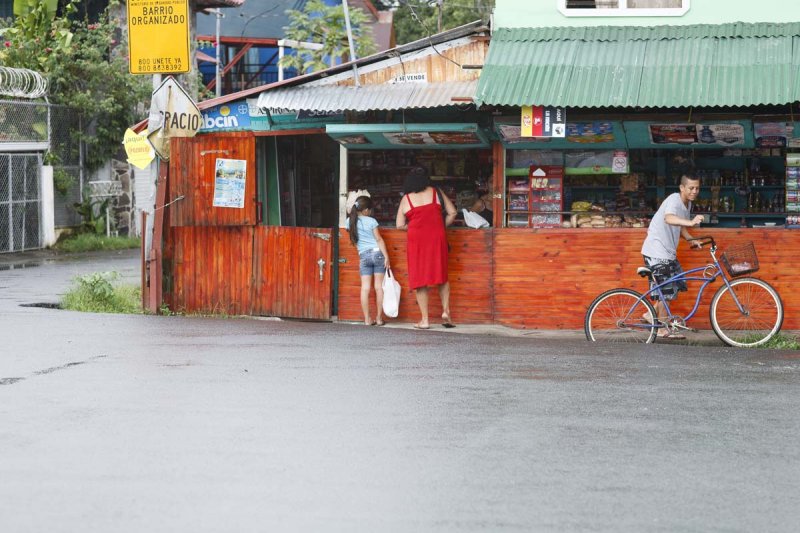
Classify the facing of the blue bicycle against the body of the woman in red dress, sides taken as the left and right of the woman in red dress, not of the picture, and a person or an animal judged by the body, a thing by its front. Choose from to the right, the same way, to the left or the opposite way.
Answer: to the right

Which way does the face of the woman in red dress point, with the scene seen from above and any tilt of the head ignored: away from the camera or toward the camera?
away from the camera

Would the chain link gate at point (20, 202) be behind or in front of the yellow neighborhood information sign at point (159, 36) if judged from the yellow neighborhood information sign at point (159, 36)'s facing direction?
behind

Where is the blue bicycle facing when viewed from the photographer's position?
facing to the right of the viewer

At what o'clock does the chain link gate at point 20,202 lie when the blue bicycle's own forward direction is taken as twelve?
The chain link gate is roughly at 7 o'clock from the blue bicycle.

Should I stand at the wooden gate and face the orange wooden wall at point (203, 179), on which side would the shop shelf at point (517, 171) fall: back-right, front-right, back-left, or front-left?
back-right

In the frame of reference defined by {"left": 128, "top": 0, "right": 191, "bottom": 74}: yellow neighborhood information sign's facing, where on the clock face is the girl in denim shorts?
The girl in denim shorts is roughly at 10 o'clock from the yellow neighborhood information sign.

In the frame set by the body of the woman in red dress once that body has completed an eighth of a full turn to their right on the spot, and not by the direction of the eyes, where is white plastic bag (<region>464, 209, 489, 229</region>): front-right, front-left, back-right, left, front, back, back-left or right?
front

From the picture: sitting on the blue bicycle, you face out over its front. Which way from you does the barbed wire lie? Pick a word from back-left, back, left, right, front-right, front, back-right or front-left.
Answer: back-left

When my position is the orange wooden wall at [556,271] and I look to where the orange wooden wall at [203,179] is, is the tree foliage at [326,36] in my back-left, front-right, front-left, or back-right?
front-right

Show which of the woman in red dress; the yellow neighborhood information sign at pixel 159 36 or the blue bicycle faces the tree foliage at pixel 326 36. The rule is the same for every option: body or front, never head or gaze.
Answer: the woman in red dress

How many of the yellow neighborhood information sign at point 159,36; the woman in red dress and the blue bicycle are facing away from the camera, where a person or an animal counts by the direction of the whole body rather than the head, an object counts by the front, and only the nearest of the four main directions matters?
1

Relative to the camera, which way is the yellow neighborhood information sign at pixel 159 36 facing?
toward the camera

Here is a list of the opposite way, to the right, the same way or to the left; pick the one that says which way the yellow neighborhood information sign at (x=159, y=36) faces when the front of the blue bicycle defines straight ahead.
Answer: to the right

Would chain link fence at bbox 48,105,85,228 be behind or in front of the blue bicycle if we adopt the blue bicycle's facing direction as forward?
behind

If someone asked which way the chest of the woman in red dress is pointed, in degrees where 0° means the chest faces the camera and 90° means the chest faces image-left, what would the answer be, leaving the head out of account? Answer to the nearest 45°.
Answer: approximately 180°

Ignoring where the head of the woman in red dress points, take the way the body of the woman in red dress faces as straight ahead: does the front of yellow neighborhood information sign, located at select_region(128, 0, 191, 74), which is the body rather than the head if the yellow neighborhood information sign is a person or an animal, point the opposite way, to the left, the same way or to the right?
the opposite way

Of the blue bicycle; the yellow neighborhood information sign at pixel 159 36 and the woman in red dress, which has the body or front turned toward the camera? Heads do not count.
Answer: the yellow neighborhood information sign

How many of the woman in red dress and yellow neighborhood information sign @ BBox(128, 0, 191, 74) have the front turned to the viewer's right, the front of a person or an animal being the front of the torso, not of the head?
0
